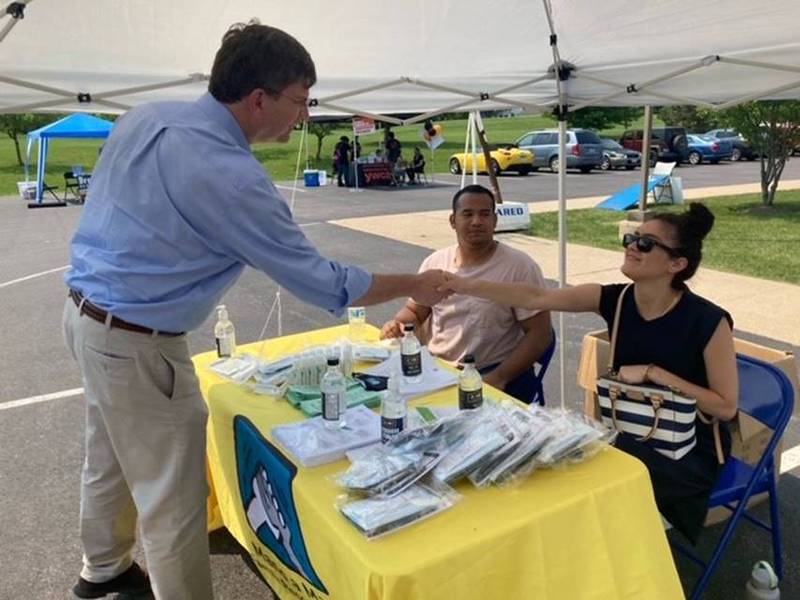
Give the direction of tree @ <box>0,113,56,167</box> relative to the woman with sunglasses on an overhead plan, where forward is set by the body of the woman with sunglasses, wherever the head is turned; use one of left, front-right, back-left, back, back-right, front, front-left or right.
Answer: right

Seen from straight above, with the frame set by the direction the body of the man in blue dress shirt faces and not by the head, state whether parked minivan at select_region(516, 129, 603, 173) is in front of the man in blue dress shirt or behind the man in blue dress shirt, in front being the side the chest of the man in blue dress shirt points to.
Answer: in front

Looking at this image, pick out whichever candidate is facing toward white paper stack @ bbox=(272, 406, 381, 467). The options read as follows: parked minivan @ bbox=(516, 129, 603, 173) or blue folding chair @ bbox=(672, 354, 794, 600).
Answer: the blue folding chair

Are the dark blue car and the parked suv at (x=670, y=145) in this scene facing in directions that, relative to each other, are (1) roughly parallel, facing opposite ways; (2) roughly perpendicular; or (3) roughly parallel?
roughly parallel

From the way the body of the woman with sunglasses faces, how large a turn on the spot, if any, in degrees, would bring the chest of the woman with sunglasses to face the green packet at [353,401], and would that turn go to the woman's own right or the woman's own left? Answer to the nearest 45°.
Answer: approximately 45° to the woman's own right

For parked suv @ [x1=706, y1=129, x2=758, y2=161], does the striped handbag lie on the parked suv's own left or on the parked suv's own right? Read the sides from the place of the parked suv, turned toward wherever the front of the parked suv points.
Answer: on the parked suv's own right

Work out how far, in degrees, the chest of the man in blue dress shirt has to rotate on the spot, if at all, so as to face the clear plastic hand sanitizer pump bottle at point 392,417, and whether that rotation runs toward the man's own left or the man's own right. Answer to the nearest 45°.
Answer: approximately 45° to the man's own right

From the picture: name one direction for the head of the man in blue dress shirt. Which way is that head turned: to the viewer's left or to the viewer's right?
to the viewer's right

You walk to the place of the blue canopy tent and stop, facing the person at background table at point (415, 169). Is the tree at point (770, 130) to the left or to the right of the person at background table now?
right

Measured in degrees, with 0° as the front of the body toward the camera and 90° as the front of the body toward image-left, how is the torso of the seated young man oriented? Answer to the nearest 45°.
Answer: approximately 45°

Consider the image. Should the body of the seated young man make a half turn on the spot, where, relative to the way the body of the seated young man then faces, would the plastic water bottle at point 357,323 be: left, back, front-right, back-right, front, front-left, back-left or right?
back-left

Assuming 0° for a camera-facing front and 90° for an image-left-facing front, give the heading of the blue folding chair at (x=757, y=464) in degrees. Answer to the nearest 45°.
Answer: approximately 45°

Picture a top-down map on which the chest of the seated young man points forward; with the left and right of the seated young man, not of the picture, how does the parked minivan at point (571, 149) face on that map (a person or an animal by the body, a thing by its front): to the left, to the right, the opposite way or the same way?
to the right
